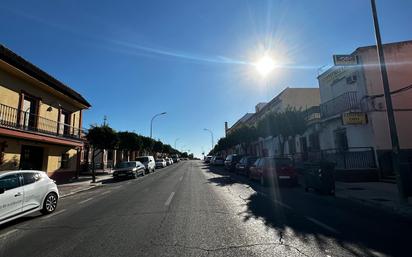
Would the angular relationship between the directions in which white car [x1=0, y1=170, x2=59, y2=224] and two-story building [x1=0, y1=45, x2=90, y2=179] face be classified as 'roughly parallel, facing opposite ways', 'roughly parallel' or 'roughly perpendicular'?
roughly perpendicular

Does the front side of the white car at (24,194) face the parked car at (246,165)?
no

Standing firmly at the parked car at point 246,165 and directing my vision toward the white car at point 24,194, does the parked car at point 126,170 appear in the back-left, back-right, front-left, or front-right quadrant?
front-right

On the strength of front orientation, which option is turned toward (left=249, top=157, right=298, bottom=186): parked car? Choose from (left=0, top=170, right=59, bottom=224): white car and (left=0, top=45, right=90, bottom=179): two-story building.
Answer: the two-story building

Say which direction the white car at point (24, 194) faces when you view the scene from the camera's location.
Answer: facing the viewer and to the left of the viewer

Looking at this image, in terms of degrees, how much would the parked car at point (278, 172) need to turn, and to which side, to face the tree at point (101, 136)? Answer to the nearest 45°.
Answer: approximately 45° to its left

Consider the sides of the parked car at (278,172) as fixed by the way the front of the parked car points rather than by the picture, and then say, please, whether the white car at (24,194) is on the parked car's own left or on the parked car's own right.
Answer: on the parked car's own left

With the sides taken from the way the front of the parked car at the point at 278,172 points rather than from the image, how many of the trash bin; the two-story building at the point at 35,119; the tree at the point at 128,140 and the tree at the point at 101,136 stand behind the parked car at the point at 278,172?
1

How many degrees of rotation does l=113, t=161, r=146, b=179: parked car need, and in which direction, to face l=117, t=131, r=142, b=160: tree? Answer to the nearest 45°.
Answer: approximately 135° to its right

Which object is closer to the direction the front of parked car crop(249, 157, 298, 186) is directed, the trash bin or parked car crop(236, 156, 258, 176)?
the parked car

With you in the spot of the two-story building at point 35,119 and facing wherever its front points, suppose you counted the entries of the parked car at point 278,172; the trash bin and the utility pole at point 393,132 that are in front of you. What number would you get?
3

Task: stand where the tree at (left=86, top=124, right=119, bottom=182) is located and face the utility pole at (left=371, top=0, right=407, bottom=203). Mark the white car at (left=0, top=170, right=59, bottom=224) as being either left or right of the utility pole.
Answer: right

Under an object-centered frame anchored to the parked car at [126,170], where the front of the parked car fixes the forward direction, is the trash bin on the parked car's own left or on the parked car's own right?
on the parked car's own left

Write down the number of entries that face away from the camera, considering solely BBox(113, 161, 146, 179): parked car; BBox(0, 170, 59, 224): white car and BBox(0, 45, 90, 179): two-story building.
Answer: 0

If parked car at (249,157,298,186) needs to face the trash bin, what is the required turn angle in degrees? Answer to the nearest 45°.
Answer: approximately 180°

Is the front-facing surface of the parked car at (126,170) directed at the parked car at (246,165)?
no

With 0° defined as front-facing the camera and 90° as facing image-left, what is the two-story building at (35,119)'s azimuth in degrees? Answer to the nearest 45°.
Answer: approximately 315°

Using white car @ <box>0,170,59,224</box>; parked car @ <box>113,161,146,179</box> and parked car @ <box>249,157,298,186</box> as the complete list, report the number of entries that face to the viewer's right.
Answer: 0

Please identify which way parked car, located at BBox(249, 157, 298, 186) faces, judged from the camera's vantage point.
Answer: facing away from the viewer and to the left of the viewer
